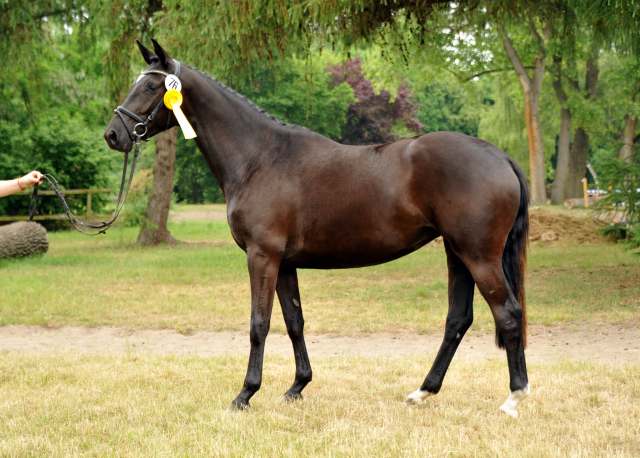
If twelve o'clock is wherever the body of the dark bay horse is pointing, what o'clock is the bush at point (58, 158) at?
The bush is roughly at 2 o'clock from the dark bay horse.

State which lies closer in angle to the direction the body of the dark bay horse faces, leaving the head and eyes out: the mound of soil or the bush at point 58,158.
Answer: the bush

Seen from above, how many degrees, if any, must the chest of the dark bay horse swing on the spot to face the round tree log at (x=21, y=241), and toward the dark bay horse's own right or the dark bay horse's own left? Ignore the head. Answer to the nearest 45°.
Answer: approximately 45° to the dark bay horse's own right

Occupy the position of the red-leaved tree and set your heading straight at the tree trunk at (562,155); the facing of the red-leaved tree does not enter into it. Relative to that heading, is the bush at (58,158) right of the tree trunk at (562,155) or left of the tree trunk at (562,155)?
right

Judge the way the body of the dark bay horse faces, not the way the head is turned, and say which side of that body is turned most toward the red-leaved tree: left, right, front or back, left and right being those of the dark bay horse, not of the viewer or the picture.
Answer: right

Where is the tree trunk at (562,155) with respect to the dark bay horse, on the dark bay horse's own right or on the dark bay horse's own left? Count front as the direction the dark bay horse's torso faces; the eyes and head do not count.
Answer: on the dark bay horse's own right

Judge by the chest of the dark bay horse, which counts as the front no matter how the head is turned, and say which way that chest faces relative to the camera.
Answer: to the viewer's left

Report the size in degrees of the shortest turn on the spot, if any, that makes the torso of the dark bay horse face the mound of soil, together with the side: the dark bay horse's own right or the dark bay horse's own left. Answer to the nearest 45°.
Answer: approximately 135° to the dark bay horse's own right

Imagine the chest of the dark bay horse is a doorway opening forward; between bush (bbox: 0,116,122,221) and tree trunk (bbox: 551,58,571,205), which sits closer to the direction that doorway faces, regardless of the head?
the bush
